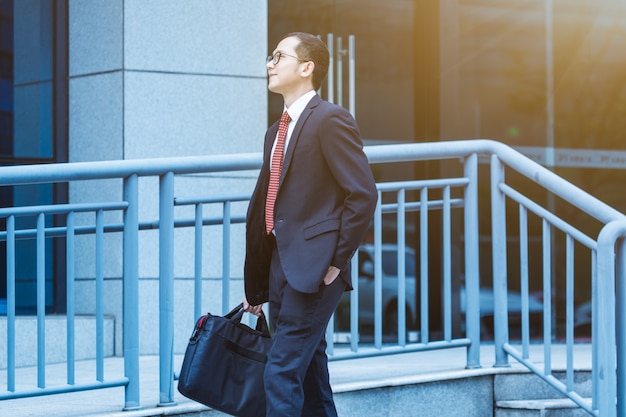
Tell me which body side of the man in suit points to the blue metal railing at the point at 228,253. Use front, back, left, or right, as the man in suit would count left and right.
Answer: right

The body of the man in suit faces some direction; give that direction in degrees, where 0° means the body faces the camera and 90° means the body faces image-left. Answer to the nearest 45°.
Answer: approximately 45°

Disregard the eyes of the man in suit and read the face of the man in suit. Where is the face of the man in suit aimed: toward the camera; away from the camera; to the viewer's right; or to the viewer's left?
to the viewer's left
